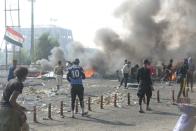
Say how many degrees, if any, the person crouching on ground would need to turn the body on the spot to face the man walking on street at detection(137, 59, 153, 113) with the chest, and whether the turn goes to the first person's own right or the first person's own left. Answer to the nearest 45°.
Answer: approximately 45° to the first person's own left

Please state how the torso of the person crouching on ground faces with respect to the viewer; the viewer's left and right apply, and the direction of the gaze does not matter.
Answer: facing to the right of the viewer
